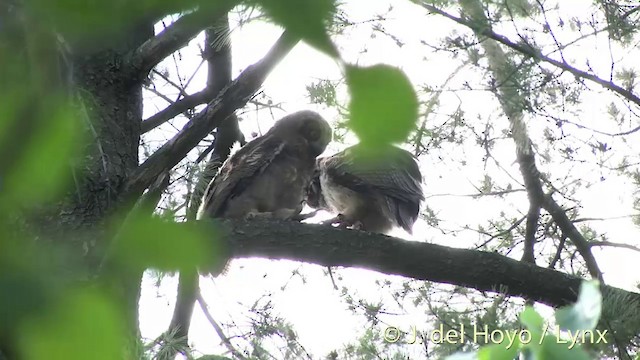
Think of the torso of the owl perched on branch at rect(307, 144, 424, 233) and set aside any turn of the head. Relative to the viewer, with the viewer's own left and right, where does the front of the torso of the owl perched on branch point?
facing to the left of the viewer

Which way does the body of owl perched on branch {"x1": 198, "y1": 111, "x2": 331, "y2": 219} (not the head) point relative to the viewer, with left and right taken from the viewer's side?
facing to the right of the viewer

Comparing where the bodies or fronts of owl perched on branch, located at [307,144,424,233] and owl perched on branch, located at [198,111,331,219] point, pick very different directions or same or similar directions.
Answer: very different directions

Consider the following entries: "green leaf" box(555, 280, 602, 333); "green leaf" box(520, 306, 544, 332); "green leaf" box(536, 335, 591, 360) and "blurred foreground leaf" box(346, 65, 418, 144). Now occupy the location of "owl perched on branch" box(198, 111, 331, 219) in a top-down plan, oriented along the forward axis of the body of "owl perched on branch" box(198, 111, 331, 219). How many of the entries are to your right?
4

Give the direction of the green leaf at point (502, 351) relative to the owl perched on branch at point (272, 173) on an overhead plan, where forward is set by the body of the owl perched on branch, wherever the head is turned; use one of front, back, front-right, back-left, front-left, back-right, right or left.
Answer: right

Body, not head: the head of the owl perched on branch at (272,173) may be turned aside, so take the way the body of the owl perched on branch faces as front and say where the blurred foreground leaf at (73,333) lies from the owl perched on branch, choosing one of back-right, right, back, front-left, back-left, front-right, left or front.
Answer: right

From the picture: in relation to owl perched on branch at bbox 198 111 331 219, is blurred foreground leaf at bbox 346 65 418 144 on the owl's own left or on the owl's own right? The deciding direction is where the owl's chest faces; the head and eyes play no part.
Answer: on the owl's own right

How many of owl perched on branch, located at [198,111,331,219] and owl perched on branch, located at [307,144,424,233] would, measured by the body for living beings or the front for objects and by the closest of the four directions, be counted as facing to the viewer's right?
1

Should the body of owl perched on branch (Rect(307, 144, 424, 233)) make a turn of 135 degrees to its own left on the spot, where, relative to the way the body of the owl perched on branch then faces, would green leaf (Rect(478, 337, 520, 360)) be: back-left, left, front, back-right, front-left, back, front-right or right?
front-right

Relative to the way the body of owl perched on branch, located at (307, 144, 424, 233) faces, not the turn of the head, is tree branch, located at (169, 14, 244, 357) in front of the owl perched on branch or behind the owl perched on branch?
in front

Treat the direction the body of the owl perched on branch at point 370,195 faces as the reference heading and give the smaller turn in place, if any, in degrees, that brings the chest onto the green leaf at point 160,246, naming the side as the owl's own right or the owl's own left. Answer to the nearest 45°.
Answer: approximately 90° to the owl's own left
